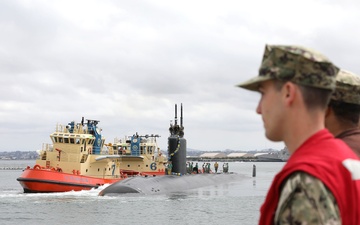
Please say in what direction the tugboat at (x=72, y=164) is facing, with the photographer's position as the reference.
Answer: facing the viewer and to the left of the viewer

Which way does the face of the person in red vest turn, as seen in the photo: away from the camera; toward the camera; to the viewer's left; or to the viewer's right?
to the viewer's left

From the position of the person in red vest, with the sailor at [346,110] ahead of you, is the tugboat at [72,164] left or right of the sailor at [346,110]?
left

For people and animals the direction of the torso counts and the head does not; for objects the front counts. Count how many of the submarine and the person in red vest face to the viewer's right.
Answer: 0

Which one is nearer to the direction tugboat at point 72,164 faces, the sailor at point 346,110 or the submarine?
the sailor

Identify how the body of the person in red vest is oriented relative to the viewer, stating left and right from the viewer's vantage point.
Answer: facing away from the viewer and to the left of the viewer

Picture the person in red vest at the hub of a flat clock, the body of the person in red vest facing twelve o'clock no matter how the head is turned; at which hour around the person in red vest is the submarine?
The submarine is roughly at 1 o'clock from the person in red vest.

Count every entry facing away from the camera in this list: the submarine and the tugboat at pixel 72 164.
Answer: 0

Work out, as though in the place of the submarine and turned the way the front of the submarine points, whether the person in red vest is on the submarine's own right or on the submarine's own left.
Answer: on the submarine's own left

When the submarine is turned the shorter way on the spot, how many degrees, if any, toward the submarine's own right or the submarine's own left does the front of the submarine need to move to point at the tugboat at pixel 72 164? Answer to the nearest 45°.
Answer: approximately 45° to the submarine's own right
